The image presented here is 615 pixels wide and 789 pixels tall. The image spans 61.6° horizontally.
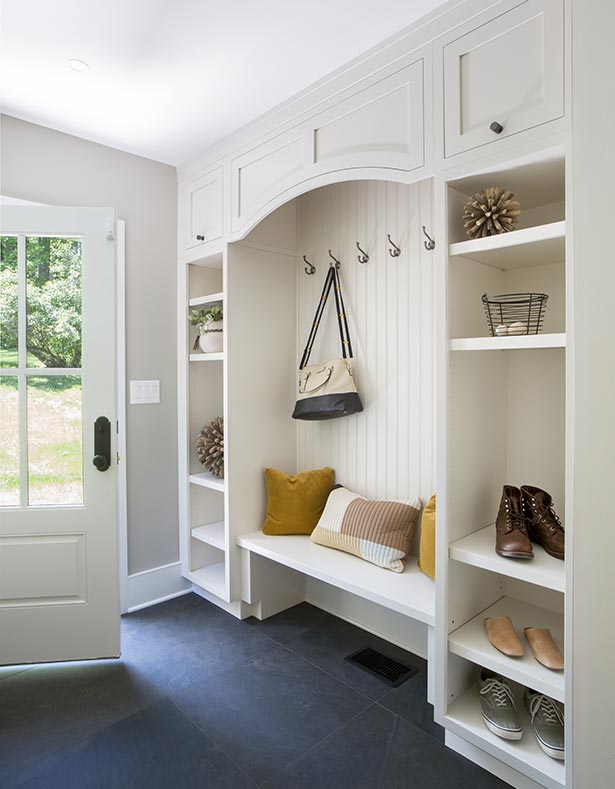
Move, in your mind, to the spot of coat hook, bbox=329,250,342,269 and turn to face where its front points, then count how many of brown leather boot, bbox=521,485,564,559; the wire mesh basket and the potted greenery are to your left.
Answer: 2

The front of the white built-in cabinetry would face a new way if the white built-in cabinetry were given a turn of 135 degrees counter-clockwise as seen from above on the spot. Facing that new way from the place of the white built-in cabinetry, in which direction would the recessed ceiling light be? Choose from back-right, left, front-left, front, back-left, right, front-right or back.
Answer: back

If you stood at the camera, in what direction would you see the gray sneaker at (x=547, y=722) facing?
facing the viewer and to the right of the viewer

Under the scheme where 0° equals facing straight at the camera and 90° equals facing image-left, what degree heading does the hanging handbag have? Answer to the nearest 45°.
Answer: approximately 45°

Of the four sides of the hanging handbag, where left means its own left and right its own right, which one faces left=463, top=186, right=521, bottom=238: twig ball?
left

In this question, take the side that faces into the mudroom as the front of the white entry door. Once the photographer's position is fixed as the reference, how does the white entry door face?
facing the viewer

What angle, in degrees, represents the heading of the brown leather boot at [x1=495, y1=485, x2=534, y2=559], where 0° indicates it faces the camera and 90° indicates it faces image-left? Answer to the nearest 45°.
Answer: approximately 0°

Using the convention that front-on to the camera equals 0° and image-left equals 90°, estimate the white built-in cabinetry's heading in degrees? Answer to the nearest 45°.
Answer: approximately 45°

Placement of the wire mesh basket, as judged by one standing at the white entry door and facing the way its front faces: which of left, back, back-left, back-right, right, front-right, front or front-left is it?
front-left
